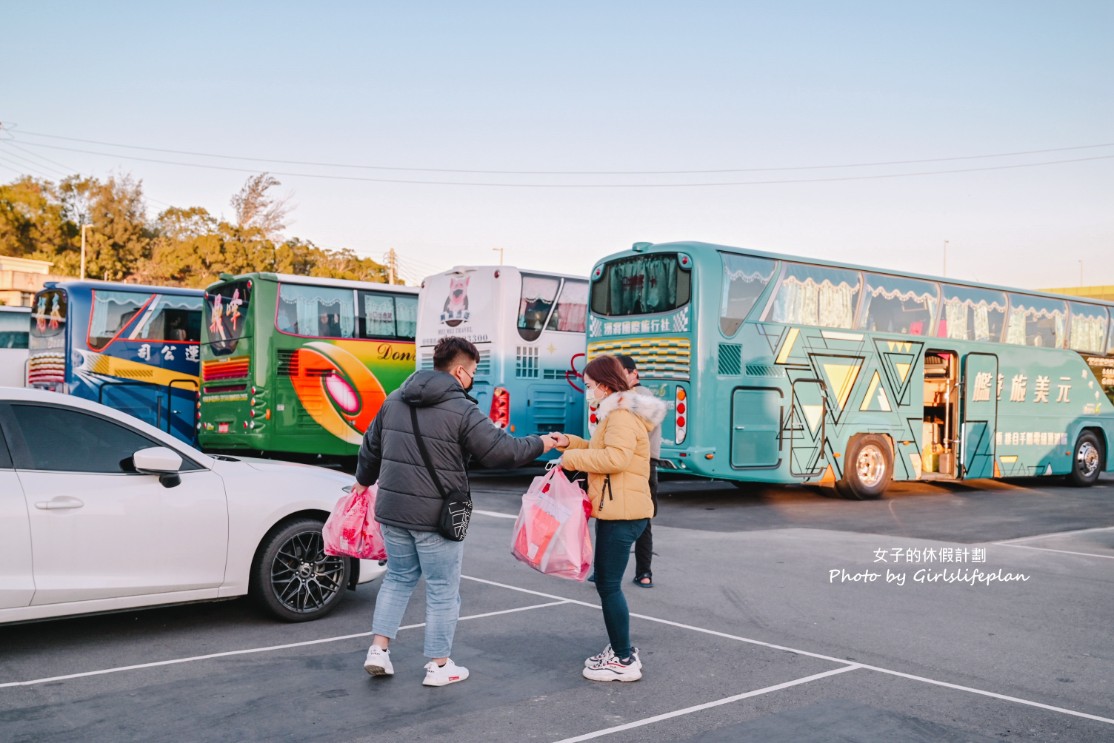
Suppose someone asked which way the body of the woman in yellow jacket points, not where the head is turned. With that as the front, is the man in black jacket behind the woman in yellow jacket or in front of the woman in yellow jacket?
in front

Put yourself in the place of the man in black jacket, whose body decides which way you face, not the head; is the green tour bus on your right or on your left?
on your left

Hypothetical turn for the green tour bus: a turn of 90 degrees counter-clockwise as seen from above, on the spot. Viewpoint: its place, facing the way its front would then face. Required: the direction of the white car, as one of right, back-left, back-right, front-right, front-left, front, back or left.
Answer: back-left

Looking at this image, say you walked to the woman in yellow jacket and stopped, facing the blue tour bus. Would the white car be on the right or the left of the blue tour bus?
left

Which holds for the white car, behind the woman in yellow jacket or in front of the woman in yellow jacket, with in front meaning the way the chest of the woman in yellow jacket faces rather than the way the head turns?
in front

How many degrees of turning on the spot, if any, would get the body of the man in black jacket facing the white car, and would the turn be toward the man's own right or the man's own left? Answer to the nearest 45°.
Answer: approximately 90° to the man's own left

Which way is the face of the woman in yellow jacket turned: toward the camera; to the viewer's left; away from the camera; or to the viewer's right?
to the viewer's left

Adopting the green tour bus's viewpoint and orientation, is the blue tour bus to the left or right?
on its left

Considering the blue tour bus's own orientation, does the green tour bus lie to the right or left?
on its right

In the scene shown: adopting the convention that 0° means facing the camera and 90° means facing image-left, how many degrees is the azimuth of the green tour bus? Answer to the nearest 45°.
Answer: approximately 225°

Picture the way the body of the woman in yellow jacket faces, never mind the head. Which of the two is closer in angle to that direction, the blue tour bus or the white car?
the white car

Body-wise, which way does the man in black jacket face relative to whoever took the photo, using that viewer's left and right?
facing away from the viewer and to the right of the viewer

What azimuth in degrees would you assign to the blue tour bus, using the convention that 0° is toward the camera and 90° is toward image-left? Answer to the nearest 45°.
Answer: approximately 225°

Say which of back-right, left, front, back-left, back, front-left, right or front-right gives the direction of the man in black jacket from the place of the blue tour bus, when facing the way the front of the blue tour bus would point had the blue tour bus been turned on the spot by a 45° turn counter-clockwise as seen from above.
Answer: back

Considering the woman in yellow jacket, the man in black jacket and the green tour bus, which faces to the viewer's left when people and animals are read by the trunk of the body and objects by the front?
the woman in yellow jacket

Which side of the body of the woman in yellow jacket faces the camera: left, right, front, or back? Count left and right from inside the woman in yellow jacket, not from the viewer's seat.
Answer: left

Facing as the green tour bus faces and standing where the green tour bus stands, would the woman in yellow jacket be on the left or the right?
on its right
